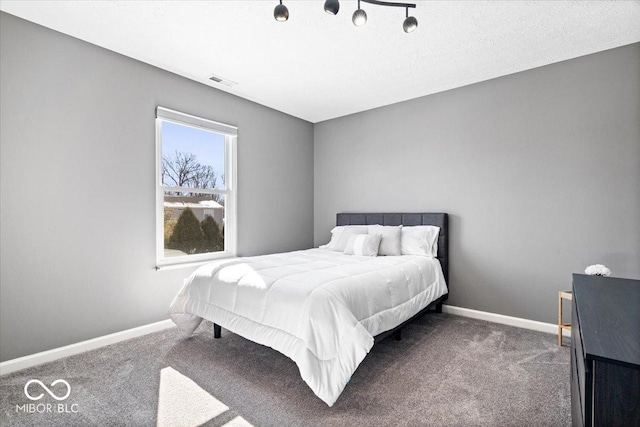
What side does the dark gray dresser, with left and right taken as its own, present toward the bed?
front

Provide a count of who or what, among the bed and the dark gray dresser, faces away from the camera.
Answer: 0

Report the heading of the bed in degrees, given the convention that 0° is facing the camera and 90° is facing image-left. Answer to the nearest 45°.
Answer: approximately 45°

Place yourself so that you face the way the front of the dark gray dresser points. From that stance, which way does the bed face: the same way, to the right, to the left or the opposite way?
to the left

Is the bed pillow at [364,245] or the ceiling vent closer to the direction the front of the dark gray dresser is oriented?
the ceiling vent

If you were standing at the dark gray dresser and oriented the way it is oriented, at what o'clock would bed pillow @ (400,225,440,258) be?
The bed pillow is roughly at 2 o'clock from the dark gray dresser.

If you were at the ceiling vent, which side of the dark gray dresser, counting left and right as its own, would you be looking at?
front

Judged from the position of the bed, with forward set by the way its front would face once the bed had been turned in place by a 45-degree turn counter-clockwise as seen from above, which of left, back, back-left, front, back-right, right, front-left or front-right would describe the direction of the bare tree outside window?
back-right

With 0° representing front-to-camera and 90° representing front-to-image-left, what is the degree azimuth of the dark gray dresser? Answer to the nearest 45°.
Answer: approximately 90°
